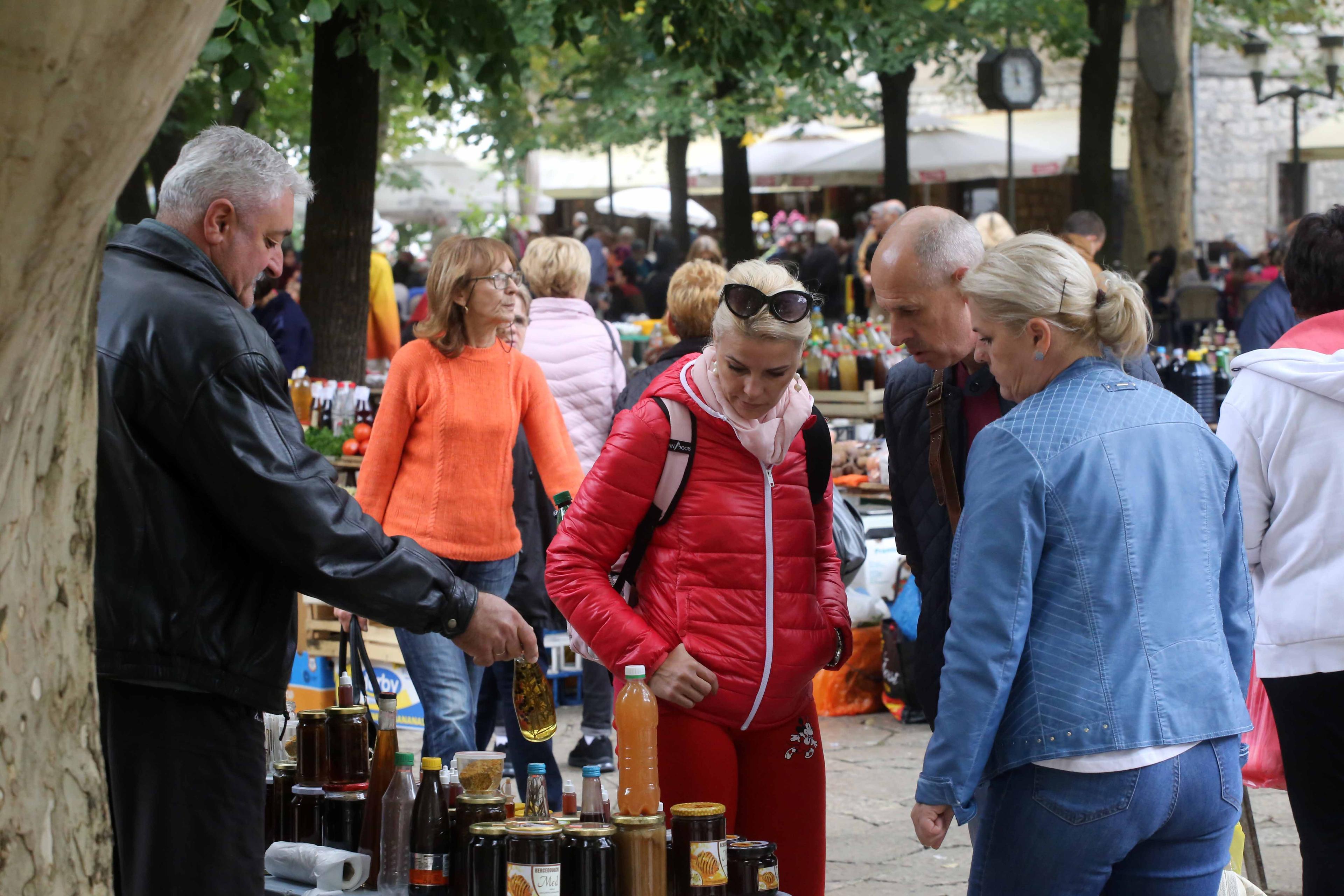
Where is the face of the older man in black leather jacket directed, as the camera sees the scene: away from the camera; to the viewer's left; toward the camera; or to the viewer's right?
to the viewer's right

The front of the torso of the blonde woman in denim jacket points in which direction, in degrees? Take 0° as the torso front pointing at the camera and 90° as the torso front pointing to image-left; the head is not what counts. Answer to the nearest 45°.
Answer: approximately 135°

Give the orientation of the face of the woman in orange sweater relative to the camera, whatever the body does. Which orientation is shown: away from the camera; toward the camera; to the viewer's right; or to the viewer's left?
to the viewer's right

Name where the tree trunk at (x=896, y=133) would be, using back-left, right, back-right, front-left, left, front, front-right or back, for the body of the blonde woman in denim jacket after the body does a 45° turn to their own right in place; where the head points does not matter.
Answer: front

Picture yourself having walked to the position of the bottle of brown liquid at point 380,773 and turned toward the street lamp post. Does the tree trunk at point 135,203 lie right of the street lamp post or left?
left

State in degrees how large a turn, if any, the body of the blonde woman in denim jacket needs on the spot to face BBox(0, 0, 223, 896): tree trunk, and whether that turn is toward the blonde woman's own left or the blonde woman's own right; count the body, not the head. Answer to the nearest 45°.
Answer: approximately 90° to the blonde woman's own left

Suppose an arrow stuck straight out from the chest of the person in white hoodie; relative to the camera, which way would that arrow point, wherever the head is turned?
away from the camera

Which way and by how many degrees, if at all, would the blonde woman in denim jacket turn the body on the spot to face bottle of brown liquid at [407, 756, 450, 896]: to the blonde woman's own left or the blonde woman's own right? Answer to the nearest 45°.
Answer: approximately 45° to the blonde woman's own left

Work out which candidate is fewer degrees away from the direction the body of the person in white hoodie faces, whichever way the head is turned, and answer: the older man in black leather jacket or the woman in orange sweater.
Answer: the woman in orange sweater

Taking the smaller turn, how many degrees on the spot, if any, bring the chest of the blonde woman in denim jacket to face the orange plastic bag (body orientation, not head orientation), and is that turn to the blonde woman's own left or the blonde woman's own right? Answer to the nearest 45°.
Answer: approximately 45° to the blonde woman's own right

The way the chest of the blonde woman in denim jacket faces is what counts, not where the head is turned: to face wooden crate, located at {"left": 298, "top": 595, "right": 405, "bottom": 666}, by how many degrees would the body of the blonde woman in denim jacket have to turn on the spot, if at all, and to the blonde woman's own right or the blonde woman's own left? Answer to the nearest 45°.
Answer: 0° — they already face it

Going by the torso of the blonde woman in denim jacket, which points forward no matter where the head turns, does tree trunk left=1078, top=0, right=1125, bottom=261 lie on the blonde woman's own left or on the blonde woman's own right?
on the blonde woman's own right

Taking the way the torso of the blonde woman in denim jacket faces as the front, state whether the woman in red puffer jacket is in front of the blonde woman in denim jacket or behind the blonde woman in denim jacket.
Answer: in front

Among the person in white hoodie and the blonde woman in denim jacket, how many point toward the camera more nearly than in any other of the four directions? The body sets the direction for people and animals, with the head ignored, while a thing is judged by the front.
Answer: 0
